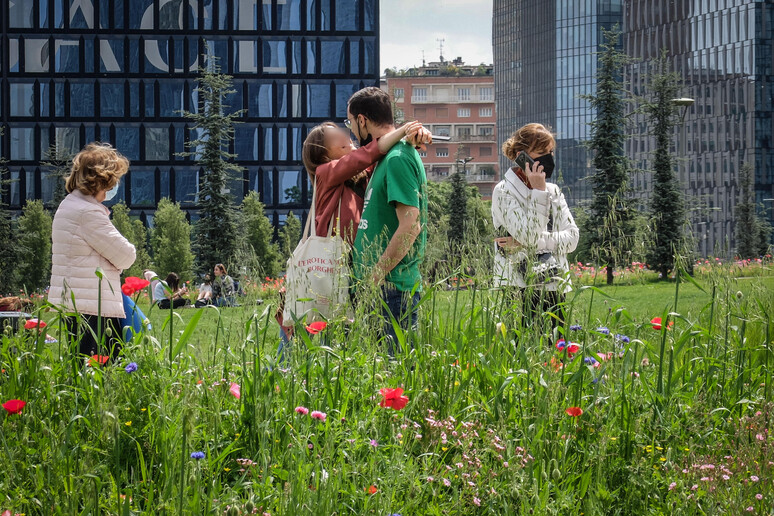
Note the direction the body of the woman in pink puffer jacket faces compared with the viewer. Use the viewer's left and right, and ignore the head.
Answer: facing away from the viewer and to the right of the viewer

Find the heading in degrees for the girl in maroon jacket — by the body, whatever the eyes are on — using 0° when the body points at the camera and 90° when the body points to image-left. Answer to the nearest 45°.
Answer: approximately 270°

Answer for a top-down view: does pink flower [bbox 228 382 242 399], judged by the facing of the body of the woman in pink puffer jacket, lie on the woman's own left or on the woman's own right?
on the woman's own right

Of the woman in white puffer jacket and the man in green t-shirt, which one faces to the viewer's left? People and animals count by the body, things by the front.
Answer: the man in green t-shirt

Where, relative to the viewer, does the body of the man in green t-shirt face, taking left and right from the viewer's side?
facing to the left of the viewer

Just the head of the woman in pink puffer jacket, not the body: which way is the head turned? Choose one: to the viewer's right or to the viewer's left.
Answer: to the viewer's right

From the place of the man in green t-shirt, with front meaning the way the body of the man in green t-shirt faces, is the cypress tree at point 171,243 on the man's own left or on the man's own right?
on the man's own right

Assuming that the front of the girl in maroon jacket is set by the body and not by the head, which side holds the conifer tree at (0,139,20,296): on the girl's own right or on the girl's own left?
on the girl's own left

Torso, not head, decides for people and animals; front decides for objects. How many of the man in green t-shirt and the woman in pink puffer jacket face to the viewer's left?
1

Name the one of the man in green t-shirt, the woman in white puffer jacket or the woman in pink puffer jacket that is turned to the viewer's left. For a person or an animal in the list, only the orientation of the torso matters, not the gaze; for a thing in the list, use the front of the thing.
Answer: the man in green t-shirt
